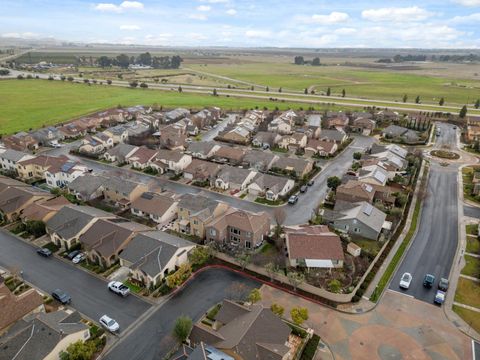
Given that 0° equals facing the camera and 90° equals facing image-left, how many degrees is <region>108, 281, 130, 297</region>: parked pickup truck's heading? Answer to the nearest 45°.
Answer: approximately 135°

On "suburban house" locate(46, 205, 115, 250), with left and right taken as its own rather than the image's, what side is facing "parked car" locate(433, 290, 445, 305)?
left

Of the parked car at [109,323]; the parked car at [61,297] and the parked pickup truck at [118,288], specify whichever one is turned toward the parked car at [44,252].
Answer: the parked pickup truck at [118,288]

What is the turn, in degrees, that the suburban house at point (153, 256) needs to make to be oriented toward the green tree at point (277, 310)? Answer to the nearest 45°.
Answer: approximately 90° to its left

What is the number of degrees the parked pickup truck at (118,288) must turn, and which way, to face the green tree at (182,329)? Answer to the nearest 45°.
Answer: approximately 180°

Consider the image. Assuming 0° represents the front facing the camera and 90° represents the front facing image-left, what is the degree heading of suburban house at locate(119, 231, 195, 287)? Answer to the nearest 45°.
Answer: approximately 45°

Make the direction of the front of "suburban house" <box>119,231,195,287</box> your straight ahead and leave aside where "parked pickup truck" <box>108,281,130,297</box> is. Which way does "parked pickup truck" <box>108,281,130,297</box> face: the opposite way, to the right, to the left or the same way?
to the right

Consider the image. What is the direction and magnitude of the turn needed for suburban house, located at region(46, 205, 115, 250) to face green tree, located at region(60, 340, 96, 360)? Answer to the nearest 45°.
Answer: approximately 45° to its left

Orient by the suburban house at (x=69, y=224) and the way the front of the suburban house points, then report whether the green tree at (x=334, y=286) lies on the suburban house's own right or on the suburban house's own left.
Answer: on the suburban house's own left
